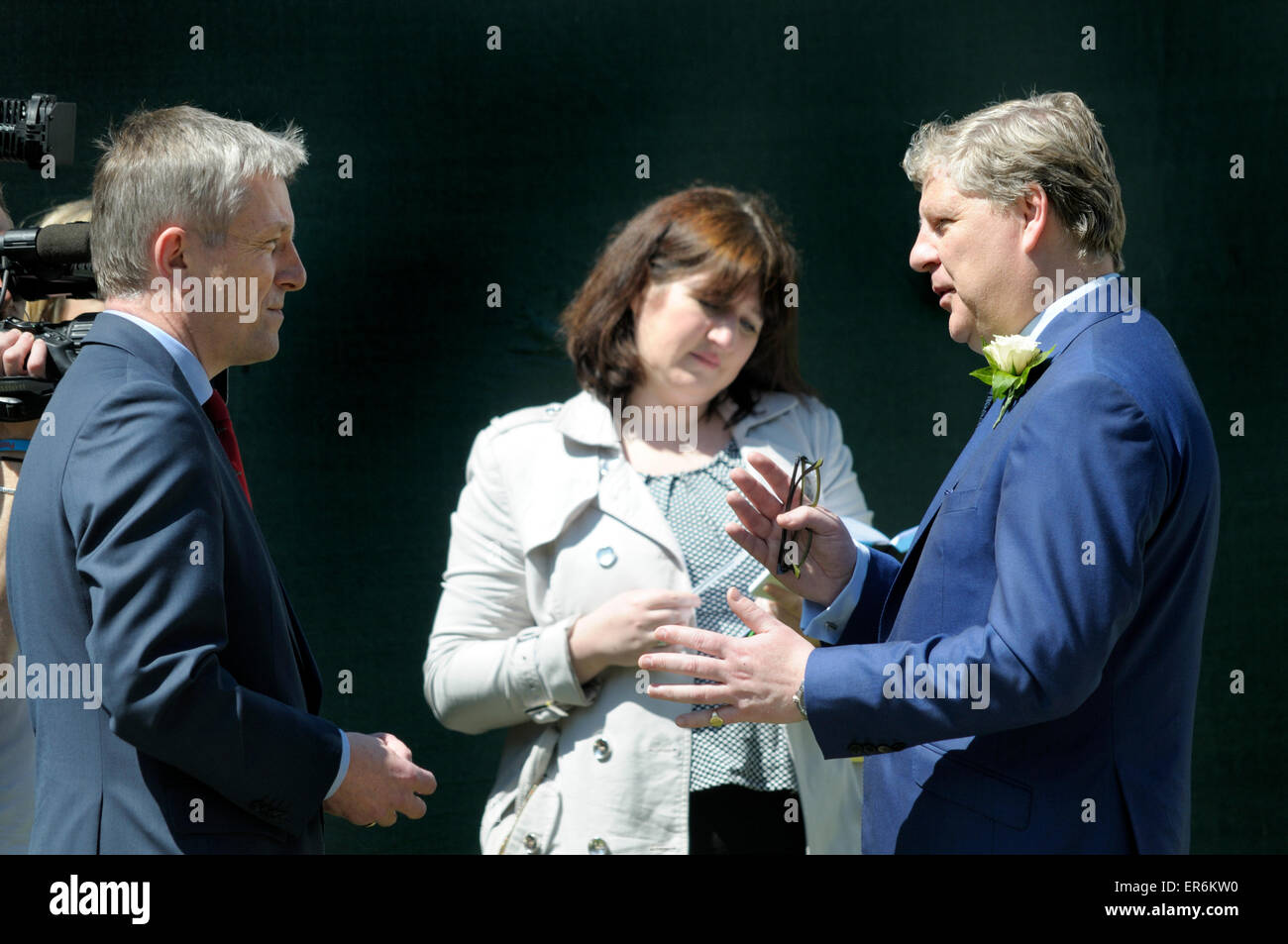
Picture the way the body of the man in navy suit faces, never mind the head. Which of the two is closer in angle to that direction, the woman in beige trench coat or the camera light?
the woman in beige trench coat

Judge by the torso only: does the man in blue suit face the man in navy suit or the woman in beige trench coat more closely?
the man in navy suit

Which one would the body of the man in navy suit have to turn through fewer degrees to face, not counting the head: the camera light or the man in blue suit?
the man in blue suit

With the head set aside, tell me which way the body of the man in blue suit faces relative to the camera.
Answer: to the viewer's left

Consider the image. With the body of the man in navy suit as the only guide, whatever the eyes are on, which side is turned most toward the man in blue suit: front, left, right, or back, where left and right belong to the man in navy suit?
front

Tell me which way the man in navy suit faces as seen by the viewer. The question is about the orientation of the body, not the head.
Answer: to the viewer's right

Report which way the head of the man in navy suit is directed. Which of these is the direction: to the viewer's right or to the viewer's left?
to the viewer's right

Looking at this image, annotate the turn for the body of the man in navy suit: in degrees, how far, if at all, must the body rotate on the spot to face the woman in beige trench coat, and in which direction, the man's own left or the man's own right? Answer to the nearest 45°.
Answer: approximately 45° to the man's own left

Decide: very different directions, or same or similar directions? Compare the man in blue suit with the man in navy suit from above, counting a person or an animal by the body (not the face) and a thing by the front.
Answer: very different directions

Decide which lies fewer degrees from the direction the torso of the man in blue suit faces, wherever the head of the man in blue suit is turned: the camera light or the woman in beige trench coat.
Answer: the camera light

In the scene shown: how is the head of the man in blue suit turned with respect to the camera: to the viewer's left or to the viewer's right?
to the viewer's left

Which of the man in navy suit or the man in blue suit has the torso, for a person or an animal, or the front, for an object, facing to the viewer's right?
the man in navy suit

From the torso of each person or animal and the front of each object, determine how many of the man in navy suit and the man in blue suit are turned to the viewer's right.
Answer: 1
